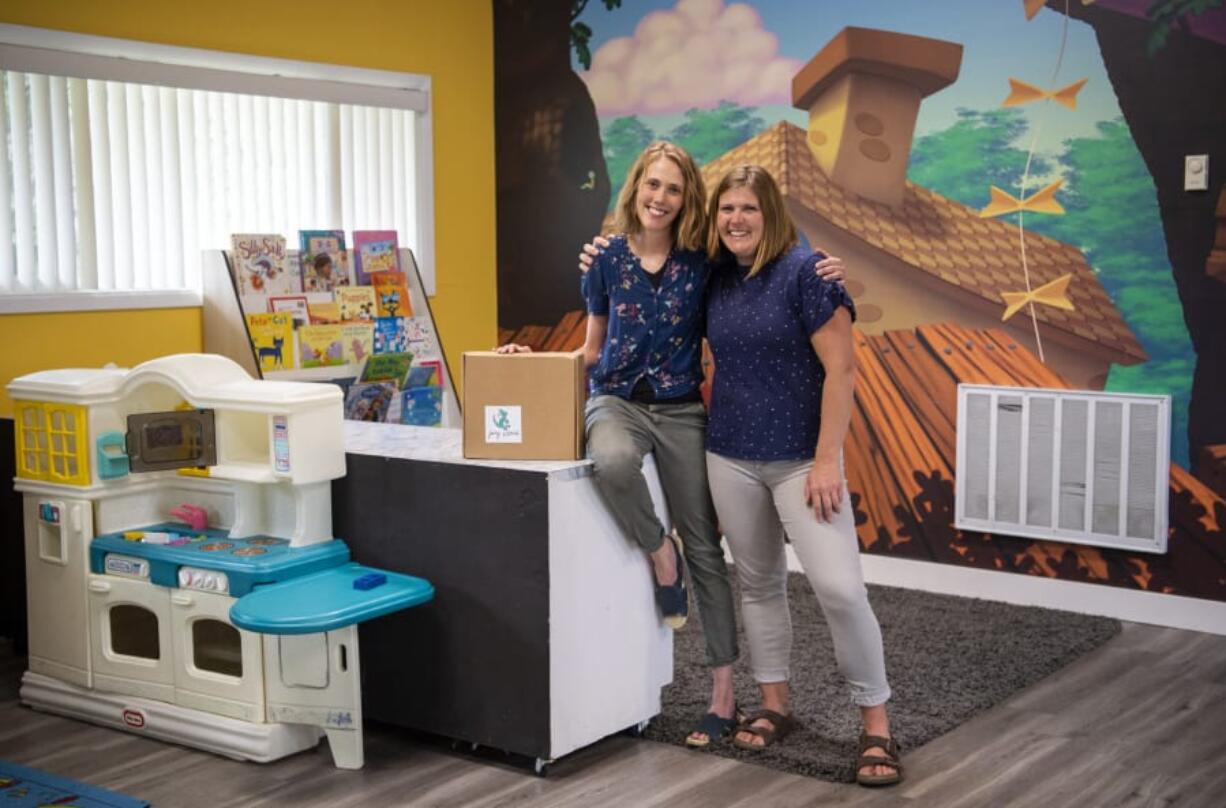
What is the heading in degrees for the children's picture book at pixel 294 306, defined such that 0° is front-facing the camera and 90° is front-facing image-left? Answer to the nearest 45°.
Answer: approximately 0°

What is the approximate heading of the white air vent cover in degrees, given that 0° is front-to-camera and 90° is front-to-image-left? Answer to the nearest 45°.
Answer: approximately 45°
